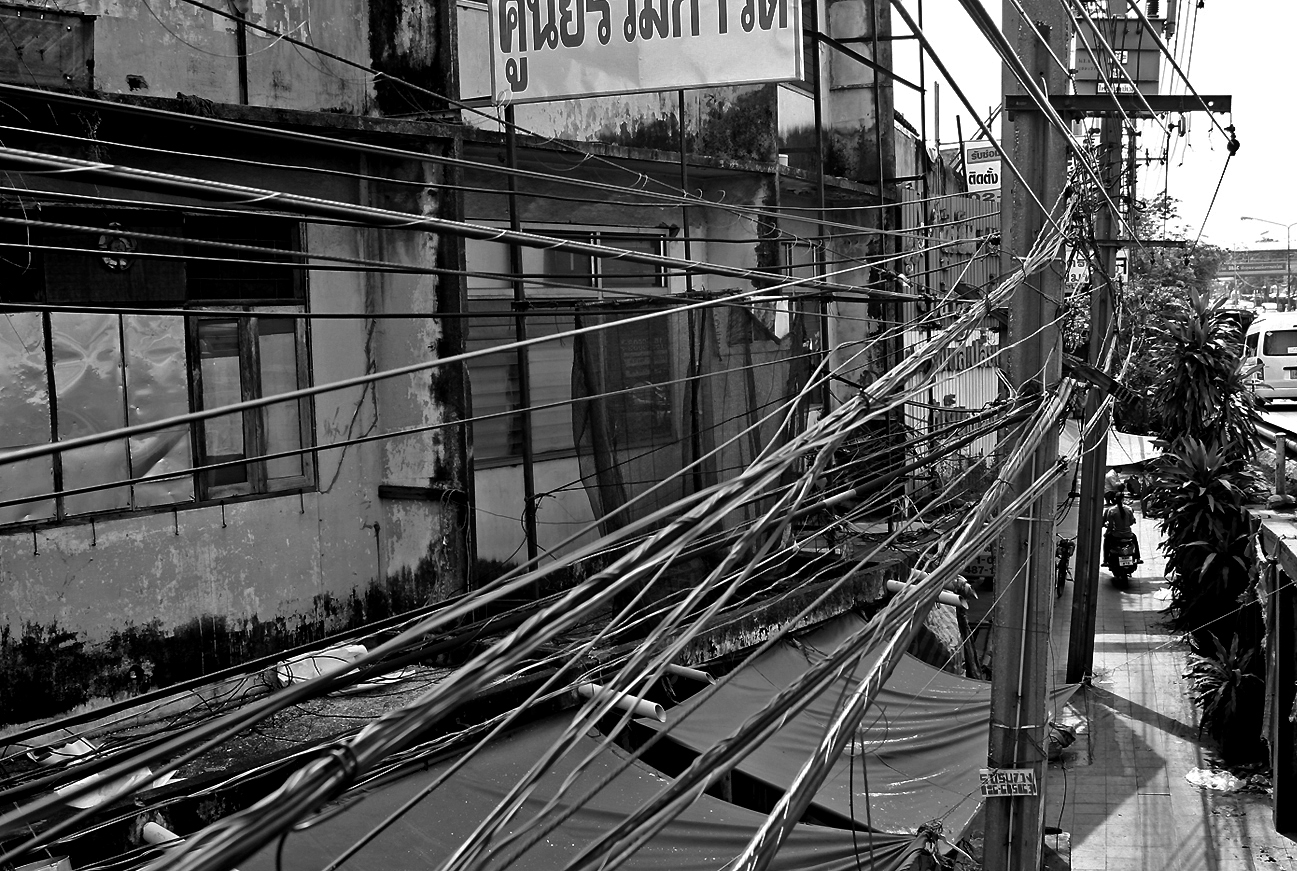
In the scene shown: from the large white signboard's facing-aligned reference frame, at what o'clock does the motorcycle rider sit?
The motorcycle rider is roughly at 7 o'clock from the large white signboard.

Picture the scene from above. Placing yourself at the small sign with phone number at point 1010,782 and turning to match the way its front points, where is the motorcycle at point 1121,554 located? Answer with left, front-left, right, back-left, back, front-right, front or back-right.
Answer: back

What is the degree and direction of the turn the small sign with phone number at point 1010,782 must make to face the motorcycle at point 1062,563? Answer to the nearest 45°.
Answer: approximately 180°

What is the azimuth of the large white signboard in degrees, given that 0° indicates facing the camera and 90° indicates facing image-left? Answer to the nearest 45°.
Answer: approximately 0°

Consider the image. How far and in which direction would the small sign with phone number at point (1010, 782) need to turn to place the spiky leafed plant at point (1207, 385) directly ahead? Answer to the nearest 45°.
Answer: approximately 180°

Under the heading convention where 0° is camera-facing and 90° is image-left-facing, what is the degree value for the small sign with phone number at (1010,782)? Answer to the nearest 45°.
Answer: approximately 0°
